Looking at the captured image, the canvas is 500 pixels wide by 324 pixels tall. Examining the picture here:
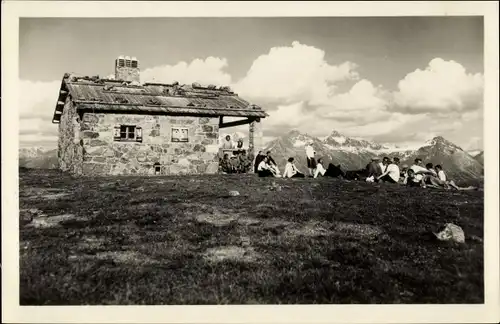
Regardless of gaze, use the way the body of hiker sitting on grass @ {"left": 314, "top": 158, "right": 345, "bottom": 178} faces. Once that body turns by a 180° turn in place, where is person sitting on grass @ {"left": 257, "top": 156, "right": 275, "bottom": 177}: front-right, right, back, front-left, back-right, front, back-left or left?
front
